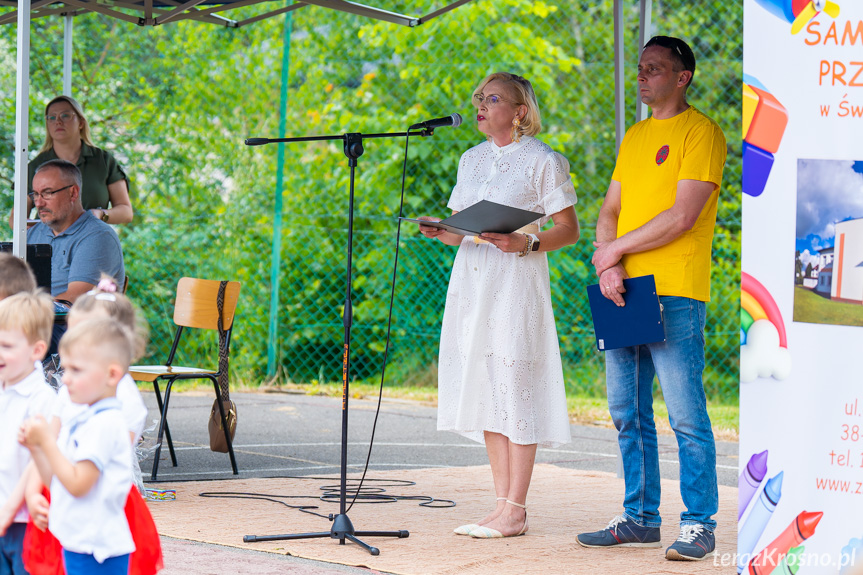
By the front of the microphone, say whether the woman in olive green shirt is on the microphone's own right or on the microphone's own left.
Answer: on the microphone's own left

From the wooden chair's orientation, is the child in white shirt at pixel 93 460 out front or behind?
out front

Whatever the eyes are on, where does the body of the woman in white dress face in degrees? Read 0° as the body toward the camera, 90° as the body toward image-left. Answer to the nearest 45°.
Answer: approximately 45°

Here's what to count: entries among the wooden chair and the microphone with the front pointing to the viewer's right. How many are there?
1

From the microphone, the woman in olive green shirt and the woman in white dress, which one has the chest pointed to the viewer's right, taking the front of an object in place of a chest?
the microphone

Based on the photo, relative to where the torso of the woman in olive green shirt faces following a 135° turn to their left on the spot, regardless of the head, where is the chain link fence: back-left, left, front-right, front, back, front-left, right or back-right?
front-left

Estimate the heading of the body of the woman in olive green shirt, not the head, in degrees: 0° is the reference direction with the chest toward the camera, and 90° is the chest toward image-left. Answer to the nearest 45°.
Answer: approximately 45°

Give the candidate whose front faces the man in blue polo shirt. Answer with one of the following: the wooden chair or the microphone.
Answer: the wooden chair

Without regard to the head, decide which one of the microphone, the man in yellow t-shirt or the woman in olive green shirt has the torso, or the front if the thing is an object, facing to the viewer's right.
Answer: the microphone

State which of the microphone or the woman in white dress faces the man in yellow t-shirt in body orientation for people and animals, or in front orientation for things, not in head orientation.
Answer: the microphone
